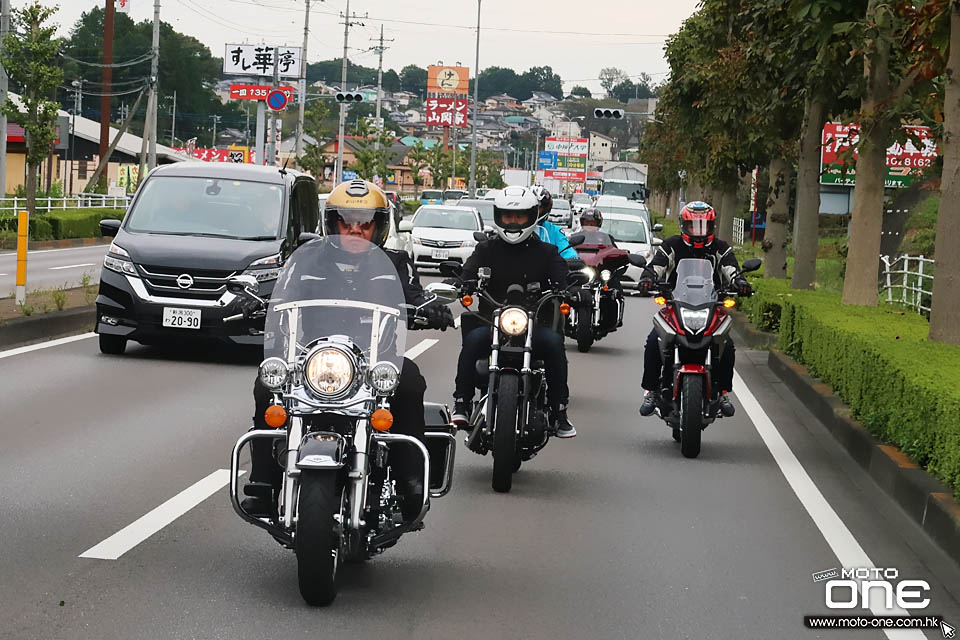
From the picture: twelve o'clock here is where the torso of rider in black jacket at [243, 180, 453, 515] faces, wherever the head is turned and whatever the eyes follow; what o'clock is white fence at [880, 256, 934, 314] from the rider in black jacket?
The white fence is roughly at 7 o'clock from the rider in black jacket.

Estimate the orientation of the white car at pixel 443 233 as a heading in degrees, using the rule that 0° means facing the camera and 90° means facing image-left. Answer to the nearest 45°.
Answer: approximately 0°

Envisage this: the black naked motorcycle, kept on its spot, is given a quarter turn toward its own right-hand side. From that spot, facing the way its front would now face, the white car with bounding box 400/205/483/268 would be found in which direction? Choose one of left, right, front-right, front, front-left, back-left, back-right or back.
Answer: right

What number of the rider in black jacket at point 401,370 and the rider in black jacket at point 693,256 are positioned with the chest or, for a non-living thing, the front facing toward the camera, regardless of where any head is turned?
2

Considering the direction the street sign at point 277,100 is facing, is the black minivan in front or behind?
in front

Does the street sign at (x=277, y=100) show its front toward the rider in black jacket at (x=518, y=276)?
yes

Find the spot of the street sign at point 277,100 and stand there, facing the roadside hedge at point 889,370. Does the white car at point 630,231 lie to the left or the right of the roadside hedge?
left

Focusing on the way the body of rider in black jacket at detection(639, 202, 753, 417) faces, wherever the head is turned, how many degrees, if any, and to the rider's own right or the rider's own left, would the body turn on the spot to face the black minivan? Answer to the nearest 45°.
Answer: approximately 135° to the rider's own right

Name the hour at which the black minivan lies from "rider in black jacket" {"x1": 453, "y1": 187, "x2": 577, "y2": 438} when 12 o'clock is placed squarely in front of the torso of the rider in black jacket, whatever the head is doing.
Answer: The black minivan is roughly at 5 o'clock from the rider in black jacket.

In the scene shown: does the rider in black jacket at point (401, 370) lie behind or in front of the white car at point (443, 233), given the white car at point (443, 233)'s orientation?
in front
